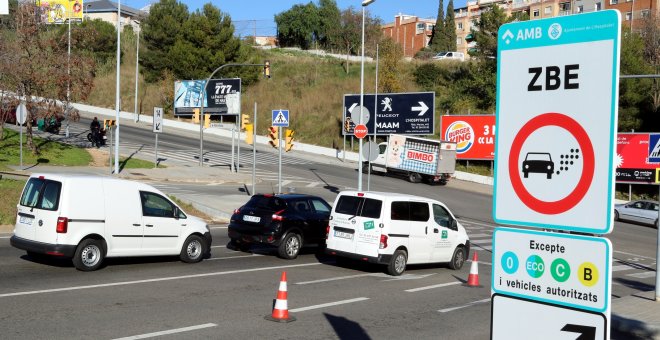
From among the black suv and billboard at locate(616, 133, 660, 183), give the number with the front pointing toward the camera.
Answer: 1

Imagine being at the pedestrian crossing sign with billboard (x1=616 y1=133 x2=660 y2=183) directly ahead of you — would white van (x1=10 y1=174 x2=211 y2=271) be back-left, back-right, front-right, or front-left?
back-right

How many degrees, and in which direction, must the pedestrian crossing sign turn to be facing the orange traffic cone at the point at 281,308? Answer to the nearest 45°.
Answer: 0° — it already faces it

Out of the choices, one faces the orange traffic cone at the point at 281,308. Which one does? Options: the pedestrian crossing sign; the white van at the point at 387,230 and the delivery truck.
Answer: the pedestrian crossing sign

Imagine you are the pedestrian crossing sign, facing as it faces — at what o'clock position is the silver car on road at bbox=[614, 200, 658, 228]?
The silver car on road is roughly at 8 o'clock from the pedestrian crossing sign.

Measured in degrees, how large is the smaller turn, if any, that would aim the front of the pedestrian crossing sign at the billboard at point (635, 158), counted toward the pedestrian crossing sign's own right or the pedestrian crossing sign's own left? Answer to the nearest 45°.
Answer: approximately 135° to the pedestrian crossing sign's own left

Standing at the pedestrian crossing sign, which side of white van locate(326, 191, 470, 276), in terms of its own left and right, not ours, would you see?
left

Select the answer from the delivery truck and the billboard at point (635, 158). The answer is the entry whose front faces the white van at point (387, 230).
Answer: the billboard
